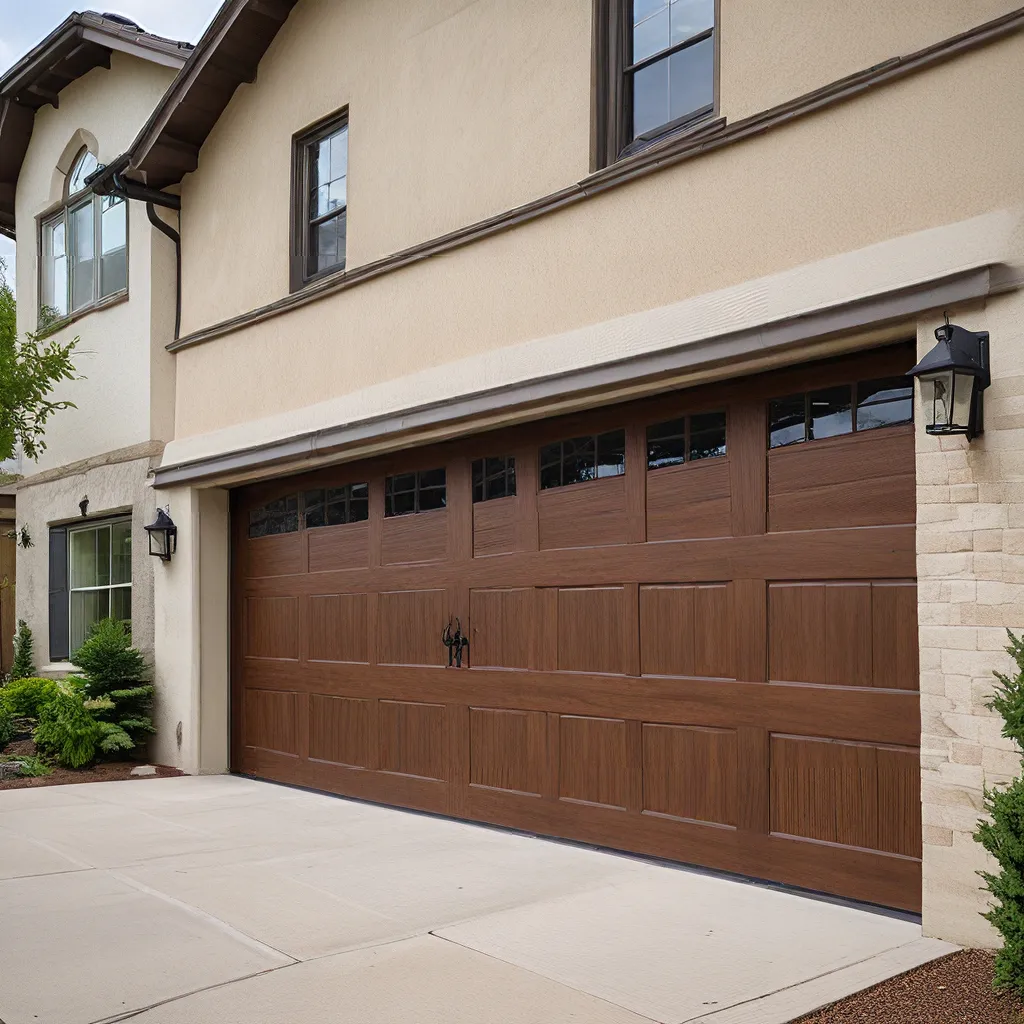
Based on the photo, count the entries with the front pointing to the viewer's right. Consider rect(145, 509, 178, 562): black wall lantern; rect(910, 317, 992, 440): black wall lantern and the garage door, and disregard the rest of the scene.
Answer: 0

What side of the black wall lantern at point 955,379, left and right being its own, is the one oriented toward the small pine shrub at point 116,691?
right

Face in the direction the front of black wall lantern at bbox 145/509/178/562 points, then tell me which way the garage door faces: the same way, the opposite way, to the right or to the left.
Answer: the same way

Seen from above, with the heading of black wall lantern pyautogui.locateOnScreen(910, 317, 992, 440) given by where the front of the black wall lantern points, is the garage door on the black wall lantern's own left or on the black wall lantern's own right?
on the black wall lantern's own right

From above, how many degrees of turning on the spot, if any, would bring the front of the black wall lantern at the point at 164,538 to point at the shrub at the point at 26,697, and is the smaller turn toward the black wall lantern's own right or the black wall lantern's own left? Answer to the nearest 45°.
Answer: approximately 90° to the black wall lantern's own right

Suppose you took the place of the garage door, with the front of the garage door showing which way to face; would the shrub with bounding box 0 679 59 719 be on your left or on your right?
on your right

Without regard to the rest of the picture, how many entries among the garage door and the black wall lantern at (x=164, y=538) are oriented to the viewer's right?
0

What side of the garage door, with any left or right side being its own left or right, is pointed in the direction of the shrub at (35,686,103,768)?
right

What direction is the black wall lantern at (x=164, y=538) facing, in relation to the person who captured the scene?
facing the viewer and to the left of the viewer

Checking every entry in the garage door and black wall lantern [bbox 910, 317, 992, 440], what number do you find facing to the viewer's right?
0

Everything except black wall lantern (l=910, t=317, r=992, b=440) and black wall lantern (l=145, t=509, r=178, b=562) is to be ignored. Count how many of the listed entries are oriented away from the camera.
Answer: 0

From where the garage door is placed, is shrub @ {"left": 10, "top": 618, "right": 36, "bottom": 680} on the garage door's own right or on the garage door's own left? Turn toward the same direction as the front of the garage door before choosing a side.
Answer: on the garage door's own right
